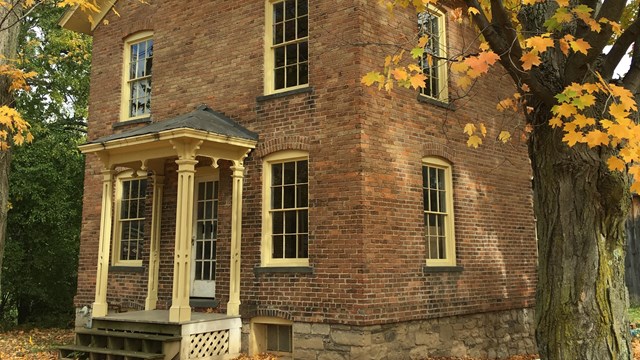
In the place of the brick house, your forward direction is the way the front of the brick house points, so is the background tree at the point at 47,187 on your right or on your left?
on your right

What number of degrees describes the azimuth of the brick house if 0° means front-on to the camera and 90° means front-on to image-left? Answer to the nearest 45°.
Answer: approximately 45°
